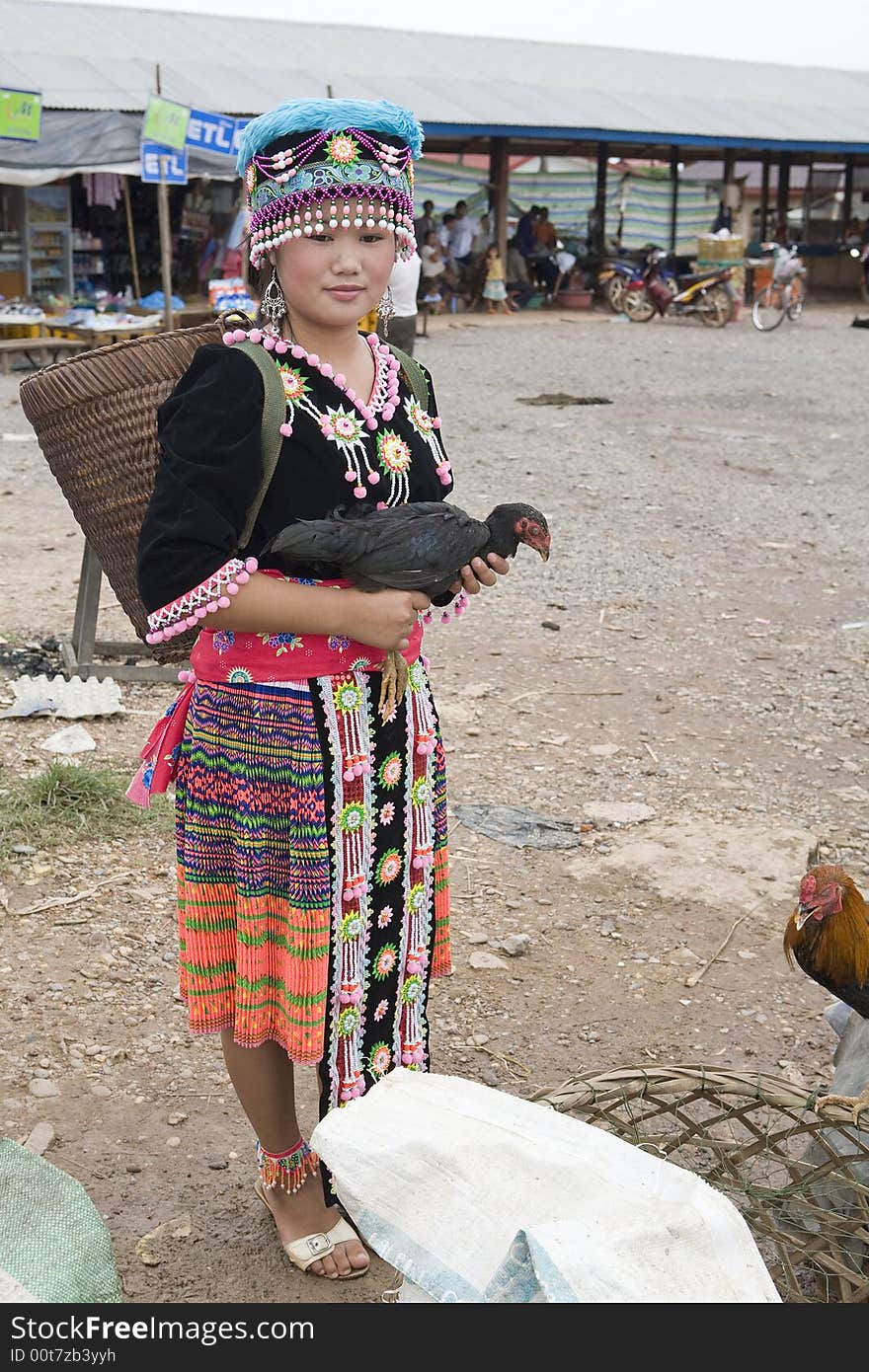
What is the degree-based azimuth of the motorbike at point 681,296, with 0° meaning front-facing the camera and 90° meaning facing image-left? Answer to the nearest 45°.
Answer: approximately 90°

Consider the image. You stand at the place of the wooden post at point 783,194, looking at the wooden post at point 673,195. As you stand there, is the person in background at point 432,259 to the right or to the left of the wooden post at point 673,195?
left

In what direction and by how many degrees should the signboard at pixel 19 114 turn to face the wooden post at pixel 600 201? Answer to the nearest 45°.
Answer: approximately 135° to its left

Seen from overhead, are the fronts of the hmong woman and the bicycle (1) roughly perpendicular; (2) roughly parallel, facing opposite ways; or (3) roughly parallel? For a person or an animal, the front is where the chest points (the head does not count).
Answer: roughly perpendicular

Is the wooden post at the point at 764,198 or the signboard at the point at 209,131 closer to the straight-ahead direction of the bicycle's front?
the signboard

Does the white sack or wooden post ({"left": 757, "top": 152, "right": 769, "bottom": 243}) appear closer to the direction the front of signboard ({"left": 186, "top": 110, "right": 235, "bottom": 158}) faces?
the white sack

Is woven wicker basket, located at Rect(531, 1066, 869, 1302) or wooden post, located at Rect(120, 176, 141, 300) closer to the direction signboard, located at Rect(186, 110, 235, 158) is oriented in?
the woven wicker basket

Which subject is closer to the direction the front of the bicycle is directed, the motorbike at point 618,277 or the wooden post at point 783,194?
the motorbike

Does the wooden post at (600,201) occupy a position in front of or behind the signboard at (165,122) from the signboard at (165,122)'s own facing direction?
behind

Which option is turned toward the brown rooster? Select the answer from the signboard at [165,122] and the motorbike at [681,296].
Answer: the signboard
